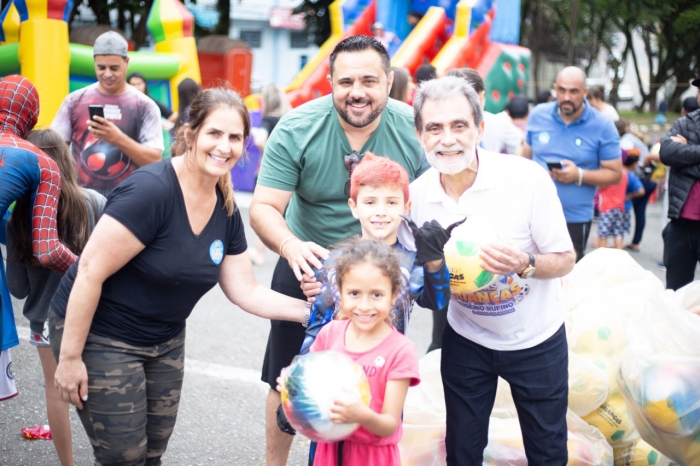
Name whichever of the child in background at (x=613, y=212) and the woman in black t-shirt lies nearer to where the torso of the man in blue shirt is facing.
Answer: the woman in black t-shirt

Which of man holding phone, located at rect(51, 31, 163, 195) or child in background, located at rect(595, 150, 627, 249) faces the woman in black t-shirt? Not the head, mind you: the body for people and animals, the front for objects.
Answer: the man holding phone

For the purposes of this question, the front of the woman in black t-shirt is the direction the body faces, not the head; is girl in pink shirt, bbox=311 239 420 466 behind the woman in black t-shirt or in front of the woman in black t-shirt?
in front

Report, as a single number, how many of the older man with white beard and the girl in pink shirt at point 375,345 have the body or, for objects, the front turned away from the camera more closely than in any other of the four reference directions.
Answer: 0

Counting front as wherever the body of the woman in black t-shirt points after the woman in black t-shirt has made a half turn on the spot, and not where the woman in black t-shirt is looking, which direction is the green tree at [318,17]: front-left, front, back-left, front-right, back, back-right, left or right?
front-right
